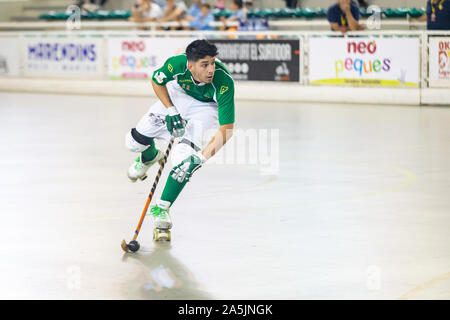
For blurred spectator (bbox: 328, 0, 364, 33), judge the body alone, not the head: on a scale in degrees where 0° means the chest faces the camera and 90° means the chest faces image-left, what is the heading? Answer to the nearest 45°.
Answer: approximately 0°

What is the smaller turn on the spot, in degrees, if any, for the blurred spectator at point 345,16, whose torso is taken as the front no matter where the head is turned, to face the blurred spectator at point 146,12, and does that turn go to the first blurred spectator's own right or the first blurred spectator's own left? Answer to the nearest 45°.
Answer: approximately 135° to the first blurred spectator's own right

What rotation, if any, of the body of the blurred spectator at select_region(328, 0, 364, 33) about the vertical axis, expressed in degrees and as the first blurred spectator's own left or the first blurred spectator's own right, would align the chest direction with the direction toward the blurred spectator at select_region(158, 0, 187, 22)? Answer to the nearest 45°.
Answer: approximately 135° to the first blurred spectator's own right

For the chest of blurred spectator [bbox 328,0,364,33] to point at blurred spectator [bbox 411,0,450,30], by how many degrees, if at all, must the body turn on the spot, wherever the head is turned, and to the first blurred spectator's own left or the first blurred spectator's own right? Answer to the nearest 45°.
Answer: approximately 45° to the first blurred spectator's own left

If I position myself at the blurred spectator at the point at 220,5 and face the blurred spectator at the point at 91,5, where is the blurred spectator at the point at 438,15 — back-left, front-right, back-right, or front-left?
back-left

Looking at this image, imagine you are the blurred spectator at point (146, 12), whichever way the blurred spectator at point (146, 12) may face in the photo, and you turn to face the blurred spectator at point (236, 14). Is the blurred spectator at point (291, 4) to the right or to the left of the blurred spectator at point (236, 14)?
left

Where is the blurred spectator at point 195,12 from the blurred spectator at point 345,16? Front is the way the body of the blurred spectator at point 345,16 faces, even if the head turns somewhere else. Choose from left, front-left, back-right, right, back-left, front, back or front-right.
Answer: back-right

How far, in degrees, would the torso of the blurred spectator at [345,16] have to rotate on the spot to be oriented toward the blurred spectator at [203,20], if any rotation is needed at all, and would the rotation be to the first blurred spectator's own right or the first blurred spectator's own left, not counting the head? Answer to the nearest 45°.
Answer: approximately 135° to the first blurred spectator's own right

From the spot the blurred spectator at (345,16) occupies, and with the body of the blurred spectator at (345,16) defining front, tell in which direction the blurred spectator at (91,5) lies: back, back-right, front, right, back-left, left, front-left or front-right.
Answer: back-right
